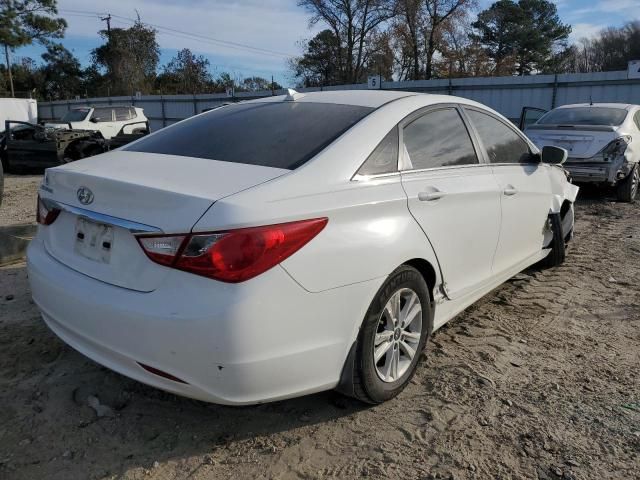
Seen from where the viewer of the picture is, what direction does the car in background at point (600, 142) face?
facing away from the viewer and to the right of the viewer

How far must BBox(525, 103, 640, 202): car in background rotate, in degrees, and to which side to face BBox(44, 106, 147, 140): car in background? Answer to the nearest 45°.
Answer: approximately 135° to its left

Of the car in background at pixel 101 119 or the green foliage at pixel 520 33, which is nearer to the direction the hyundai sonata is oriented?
the green foliage

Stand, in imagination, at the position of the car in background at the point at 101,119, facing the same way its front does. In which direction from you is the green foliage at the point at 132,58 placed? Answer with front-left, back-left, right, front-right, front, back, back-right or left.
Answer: back-right

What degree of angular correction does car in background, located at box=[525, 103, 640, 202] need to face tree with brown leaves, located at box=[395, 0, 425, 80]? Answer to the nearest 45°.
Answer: approximately 45° to its left

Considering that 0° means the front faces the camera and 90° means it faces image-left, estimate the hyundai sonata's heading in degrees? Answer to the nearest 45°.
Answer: approximately 225°

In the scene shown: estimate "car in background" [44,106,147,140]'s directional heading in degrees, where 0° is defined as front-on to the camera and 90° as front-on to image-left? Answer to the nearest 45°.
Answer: approximately 45°

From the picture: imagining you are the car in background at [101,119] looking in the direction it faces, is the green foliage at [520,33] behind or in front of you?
behind

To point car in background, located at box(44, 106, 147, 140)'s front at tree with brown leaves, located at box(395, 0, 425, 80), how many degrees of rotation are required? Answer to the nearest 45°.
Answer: approximately 180°

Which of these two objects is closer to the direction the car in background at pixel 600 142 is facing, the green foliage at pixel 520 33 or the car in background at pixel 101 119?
the green foliage

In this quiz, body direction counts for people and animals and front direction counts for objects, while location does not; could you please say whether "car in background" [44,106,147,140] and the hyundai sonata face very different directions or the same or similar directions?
very different directions
